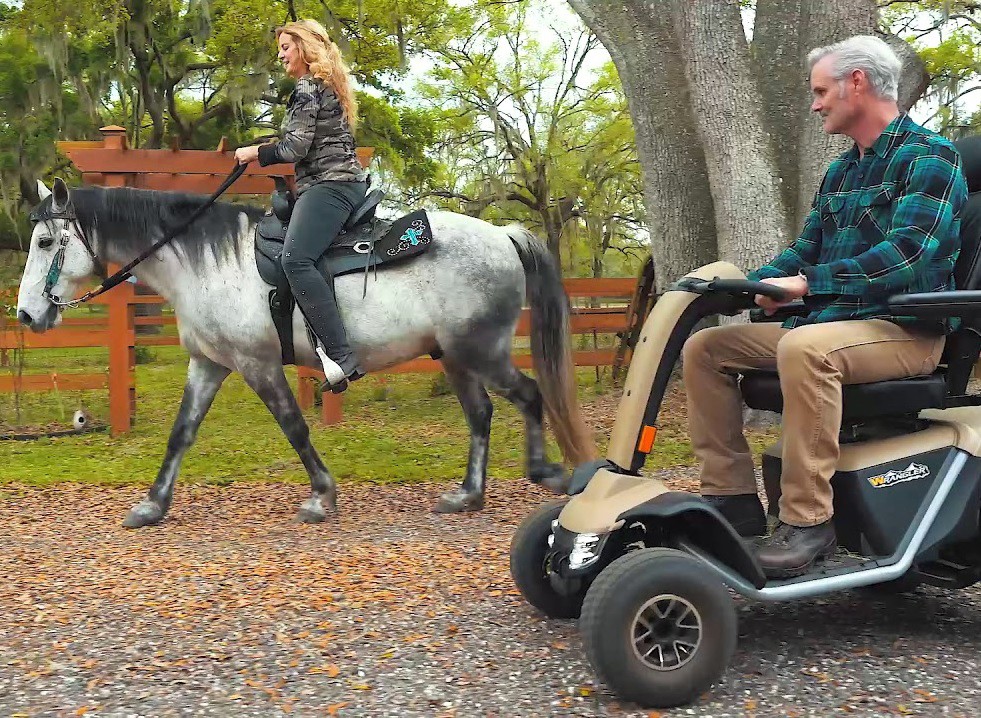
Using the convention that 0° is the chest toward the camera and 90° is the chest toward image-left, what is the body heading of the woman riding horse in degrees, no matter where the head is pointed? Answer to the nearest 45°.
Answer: approximately 90°

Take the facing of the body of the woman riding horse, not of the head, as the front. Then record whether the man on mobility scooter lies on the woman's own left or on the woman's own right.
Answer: on the woman's own left

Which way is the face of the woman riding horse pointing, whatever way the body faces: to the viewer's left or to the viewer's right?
to the viewer's left

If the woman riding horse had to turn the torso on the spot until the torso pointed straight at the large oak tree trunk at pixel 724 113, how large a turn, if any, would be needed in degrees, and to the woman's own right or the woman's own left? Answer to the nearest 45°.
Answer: approximately 135° to the woman's own right

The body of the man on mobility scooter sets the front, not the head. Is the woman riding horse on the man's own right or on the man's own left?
on the man's own right

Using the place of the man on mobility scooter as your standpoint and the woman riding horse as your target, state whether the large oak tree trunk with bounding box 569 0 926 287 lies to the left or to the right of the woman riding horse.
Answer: right

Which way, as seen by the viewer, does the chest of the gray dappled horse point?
to the viewer's left

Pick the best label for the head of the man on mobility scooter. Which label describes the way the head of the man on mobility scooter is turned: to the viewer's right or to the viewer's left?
to the viewer's left

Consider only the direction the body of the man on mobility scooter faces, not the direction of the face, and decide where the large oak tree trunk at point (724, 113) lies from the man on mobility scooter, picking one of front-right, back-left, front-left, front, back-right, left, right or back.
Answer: back-right

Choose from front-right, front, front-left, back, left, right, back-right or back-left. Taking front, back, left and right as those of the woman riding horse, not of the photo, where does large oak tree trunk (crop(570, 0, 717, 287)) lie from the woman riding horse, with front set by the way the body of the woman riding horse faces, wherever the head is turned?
back-right

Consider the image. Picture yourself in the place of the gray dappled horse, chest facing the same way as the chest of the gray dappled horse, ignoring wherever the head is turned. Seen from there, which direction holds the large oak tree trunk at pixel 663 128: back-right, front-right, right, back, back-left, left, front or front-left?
back-right
